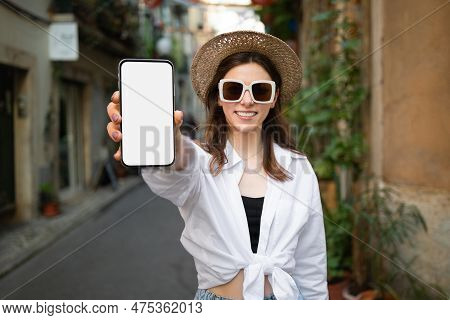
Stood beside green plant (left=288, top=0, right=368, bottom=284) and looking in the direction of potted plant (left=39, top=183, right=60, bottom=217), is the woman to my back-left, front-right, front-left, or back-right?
back-left

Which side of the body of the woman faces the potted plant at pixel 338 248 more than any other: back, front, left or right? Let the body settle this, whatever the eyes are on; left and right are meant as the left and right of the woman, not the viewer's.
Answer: back

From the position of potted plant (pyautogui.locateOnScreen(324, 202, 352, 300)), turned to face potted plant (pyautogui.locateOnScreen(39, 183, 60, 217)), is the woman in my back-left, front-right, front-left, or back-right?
back-left

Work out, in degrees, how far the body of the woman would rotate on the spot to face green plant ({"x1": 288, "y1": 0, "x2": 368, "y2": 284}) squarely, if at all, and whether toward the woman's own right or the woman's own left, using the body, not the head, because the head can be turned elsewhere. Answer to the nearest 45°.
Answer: approximately 180°

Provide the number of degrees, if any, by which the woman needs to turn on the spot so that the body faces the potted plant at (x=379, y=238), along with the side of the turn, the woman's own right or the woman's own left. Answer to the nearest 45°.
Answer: approximately 135° to the woman's own left

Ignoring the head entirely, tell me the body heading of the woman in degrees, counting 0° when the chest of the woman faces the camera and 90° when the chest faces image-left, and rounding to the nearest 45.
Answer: approximately 0°

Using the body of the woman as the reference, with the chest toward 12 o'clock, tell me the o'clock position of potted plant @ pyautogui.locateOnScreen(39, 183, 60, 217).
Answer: The potted plant is roughly at 5 o'clock from the woman.
